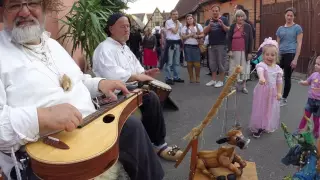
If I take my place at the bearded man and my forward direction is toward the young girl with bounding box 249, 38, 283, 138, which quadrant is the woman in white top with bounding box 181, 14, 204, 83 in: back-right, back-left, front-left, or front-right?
front-left

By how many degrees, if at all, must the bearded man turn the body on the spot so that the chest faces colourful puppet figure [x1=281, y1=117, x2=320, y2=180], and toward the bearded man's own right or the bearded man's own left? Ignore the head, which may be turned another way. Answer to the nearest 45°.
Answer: approximately 45° to the bearded man's own left

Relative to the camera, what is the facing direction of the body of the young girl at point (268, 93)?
toward the camera

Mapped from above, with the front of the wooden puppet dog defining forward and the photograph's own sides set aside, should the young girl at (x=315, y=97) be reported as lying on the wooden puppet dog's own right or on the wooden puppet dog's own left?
on the wooden puppet dog's own left

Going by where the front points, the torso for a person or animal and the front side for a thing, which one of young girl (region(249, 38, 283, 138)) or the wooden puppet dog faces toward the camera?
the young girl

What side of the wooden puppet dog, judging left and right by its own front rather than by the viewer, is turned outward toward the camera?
right

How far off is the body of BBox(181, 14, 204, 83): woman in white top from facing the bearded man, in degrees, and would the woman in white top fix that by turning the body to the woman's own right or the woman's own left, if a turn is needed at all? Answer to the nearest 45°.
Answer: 0° — they already face them

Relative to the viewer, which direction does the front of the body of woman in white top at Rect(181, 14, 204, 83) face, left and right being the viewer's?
facing the viewer

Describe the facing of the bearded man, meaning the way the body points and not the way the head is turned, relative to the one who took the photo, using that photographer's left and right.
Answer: facing the viewer and to the right of the viewer

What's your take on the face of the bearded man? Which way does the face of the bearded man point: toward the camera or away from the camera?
toward the camera

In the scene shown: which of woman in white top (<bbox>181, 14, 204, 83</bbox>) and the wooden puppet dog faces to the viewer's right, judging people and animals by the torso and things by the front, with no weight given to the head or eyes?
the wooden puppet dog

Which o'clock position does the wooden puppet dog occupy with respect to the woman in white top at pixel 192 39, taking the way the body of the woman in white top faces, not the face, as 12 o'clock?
The wooden puppet dog is roughly at 12 o'clock from the woman in white top.
